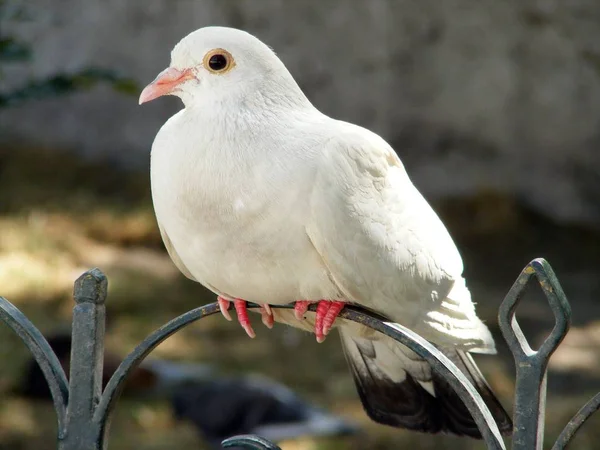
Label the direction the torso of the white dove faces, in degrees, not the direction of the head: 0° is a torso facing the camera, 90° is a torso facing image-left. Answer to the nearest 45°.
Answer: approximately 45°
